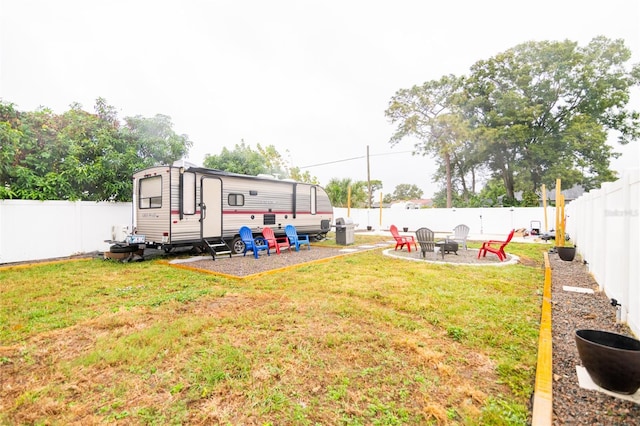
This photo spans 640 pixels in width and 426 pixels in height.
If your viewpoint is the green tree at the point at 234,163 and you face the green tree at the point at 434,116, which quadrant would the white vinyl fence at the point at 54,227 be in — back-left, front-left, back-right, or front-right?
back-right

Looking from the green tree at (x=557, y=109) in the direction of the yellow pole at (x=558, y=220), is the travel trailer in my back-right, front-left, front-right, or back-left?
front-right

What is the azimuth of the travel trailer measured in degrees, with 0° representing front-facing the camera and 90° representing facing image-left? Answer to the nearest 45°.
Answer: approximately 225°

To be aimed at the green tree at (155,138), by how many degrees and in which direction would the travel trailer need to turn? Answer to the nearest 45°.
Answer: approximately 90° to its left

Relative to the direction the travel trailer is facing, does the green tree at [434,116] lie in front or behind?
in front

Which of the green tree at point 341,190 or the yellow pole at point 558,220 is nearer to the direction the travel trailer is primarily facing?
the green tree

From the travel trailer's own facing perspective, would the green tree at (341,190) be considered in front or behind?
in front

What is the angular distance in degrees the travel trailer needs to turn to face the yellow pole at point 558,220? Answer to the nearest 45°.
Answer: approximately 45° to its right
